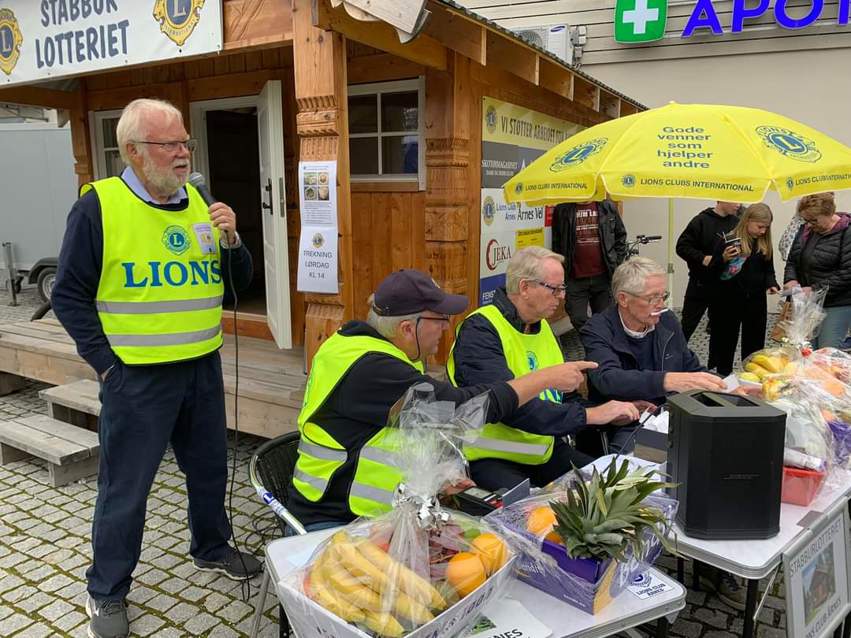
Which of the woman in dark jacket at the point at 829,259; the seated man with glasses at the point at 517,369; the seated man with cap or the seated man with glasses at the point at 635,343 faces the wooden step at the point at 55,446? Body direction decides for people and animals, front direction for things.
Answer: the woman in dark jacket

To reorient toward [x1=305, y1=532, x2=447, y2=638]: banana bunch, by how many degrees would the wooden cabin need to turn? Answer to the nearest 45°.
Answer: approximately 45° to its left

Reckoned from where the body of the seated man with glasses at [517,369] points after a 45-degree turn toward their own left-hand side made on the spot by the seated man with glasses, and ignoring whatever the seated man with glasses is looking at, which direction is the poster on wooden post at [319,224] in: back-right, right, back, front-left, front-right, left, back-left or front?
back-left

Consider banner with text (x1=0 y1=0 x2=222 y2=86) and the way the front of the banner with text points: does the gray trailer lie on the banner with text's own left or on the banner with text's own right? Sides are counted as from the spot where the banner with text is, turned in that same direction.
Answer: on the banner with text's own right

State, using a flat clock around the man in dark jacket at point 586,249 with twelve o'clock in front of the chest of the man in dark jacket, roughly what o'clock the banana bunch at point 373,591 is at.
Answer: The banana bunch is roughly at 12 o'clock from the man in dark jacket.

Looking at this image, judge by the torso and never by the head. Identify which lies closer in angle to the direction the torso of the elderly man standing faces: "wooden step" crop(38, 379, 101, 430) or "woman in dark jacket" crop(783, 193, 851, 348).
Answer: the woman in dark jacket

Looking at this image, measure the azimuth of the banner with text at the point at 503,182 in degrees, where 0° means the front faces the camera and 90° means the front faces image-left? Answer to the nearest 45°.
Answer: approximately 315°

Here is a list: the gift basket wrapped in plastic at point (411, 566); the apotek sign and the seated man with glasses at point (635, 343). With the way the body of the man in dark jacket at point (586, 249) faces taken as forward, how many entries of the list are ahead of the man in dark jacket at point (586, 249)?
2

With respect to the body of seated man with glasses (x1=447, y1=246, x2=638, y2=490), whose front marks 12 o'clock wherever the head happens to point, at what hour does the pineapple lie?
The pineapple is roughly at 1 o'clock from the seated man with glasses.

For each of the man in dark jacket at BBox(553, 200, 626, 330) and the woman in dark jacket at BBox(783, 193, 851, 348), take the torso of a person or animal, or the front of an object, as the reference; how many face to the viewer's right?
0

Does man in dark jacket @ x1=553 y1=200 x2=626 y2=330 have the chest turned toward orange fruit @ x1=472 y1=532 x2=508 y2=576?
yes

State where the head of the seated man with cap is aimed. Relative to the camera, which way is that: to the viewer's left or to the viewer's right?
to the viewer's right

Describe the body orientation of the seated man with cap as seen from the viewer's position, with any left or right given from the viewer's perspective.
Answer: facing to the right of the viewer

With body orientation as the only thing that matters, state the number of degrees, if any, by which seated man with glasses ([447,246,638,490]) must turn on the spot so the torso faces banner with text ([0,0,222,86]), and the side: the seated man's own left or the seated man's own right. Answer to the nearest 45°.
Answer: approximately 180°

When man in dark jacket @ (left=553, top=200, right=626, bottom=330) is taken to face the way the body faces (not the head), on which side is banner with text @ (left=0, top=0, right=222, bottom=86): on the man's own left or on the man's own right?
on the man's own right
